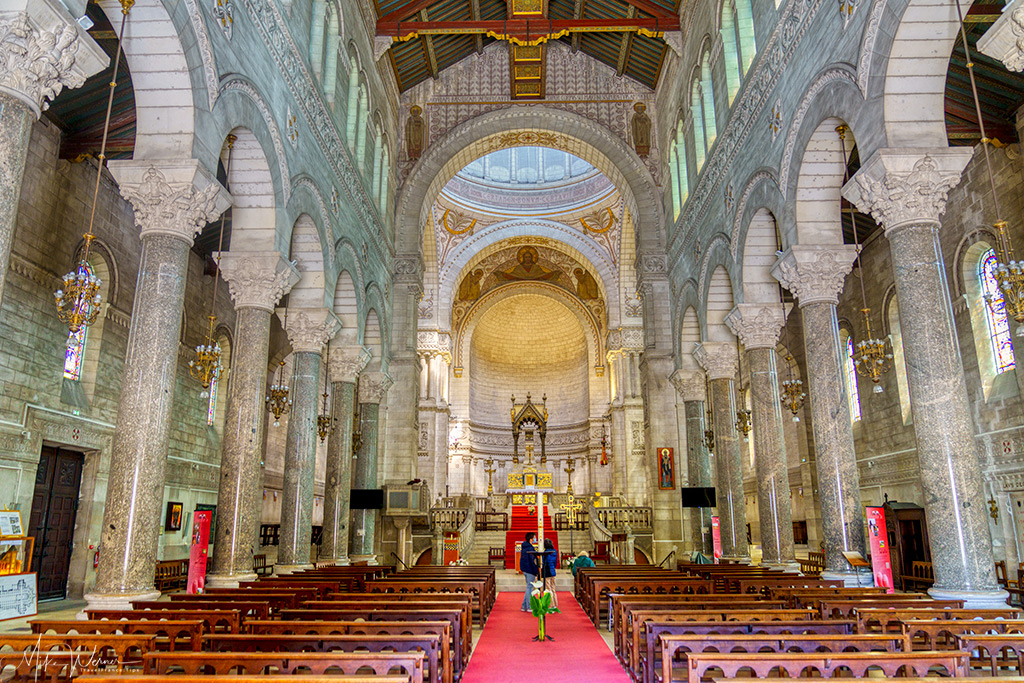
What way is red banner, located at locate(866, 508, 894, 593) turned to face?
toward the camera

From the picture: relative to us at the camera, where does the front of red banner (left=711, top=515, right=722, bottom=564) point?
facing the viewer

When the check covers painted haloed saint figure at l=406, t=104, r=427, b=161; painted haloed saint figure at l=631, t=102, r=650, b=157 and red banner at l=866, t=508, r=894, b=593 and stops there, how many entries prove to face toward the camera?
3

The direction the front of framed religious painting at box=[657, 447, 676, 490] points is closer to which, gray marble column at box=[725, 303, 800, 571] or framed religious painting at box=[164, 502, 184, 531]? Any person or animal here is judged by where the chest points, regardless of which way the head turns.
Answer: the gray marble column

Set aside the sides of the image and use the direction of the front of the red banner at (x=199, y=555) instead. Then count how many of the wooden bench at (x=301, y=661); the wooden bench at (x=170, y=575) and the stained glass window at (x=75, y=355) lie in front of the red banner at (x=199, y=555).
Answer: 1

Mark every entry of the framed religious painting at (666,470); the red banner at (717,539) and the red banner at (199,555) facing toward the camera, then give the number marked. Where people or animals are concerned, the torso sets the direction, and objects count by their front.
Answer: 3

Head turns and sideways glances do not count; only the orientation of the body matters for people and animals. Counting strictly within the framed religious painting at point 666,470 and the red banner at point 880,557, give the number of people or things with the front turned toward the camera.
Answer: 2

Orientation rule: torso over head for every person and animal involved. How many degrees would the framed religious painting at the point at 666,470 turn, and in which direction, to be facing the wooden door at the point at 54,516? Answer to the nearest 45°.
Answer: approximately 45° to its right
